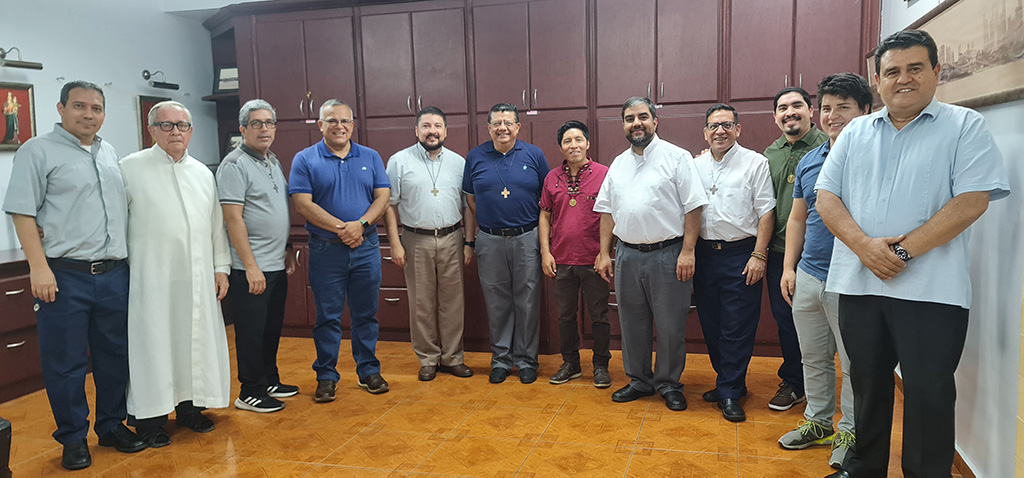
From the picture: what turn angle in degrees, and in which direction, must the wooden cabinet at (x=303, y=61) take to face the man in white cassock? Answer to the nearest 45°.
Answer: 0° — it already faces them

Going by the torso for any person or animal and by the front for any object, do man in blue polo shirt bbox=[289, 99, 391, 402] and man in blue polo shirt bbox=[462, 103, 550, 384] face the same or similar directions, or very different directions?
same or similar directions

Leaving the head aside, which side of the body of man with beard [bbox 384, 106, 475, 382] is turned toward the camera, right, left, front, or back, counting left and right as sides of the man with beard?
front

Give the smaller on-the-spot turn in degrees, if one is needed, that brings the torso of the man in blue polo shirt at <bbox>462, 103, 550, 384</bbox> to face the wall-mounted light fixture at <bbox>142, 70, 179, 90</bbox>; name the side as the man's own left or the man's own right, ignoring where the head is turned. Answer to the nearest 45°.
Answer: approximately 135° to the man's own right

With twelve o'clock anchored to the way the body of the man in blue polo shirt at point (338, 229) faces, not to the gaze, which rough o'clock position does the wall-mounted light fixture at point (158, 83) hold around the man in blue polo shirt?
The wall-mounted light fixture is roughly at 5 o'clock from the man in blue polo shirt.

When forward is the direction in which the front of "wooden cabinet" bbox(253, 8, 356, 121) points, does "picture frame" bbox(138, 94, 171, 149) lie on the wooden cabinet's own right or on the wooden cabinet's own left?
on the wooden cabinet's own right

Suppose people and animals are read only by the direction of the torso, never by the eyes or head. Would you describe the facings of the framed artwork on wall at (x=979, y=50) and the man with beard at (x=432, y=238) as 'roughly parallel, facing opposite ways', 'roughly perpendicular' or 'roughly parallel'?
roughly perpendicular

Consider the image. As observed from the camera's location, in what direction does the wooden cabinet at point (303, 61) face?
facing the viewer

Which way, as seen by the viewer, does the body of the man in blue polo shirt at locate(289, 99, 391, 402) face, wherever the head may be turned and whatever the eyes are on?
toward the camera

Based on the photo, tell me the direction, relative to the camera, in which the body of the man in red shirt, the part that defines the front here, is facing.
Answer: toward the camera

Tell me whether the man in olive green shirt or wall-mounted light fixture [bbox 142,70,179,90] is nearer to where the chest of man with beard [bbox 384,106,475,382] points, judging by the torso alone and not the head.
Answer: the man in olive green shirt

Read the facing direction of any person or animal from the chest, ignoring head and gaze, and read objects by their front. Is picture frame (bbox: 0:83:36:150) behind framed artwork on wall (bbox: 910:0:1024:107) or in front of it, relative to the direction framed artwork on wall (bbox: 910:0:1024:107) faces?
in front

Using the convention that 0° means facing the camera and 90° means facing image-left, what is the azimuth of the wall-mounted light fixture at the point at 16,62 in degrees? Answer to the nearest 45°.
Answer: approximately 315°

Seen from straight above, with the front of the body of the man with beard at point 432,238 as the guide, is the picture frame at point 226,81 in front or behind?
behind

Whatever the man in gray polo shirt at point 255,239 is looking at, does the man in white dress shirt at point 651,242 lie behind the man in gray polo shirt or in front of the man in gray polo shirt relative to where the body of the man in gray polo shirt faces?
in front

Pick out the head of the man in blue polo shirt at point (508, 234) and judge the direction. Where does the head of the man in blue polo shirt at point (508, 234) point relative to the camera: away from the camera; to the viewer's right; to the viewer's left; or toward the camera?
toward the camera

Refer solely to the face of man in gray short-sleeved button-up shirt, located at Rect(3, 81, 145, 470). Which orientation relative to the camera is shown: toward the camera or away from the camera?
toward the camera
